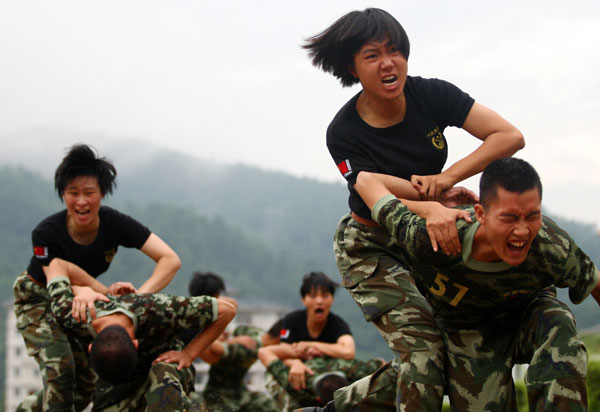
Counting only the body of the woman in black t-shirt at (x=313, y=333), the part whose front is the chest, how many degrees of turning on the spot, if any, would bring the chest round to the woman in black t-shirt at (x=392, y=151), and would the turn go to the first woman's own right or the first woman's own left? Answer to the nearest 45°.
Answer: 0° — they already face them

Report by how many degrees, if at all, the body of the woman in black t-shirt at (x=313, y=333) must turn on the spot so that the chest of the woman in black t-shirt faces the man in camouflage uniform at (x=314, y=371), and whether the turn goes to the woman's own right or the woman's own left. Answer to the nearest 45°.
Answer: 0° — they already face them

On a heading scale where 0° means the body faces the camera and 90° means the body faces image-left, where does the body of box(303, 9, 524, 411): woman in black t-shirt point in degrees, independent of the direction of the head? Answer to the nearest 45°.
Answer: approximately 315°

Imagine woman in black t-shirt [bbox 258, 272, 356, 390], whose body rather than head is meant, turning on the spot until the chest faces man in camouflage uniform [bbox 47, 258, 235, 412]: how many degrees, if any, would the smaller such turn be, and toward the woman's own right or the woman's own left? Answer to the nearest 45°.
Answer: approximately 45° to the woman's own right

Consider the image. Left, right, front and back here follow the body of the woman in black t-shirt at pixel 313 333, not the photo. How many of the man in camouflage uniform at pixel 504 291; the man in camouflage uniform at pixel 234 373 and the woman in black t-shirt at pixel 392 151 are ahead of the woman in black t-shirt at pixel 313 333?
2

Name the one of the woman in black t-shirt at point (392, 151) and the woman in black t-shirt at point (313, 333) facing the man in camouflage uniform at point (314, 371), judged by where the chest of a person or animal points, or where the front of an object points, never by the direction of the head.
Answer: the woman in black t-shirt at point (313, 333)

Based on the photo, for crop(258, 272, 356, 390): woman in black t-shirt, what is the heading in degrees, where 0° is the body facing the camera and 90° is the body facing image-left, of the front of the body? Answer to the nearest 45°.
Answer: approximately 0°

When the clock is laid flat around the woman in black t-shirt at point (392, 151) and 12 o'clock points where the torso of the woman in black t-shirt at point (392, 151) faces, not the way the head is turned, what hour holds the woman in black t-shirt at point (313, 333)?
the woman in black t-shirt at point (313, 333) is roughly at 7 o'clock from the woman in black t-shirt at point (392, 151).
